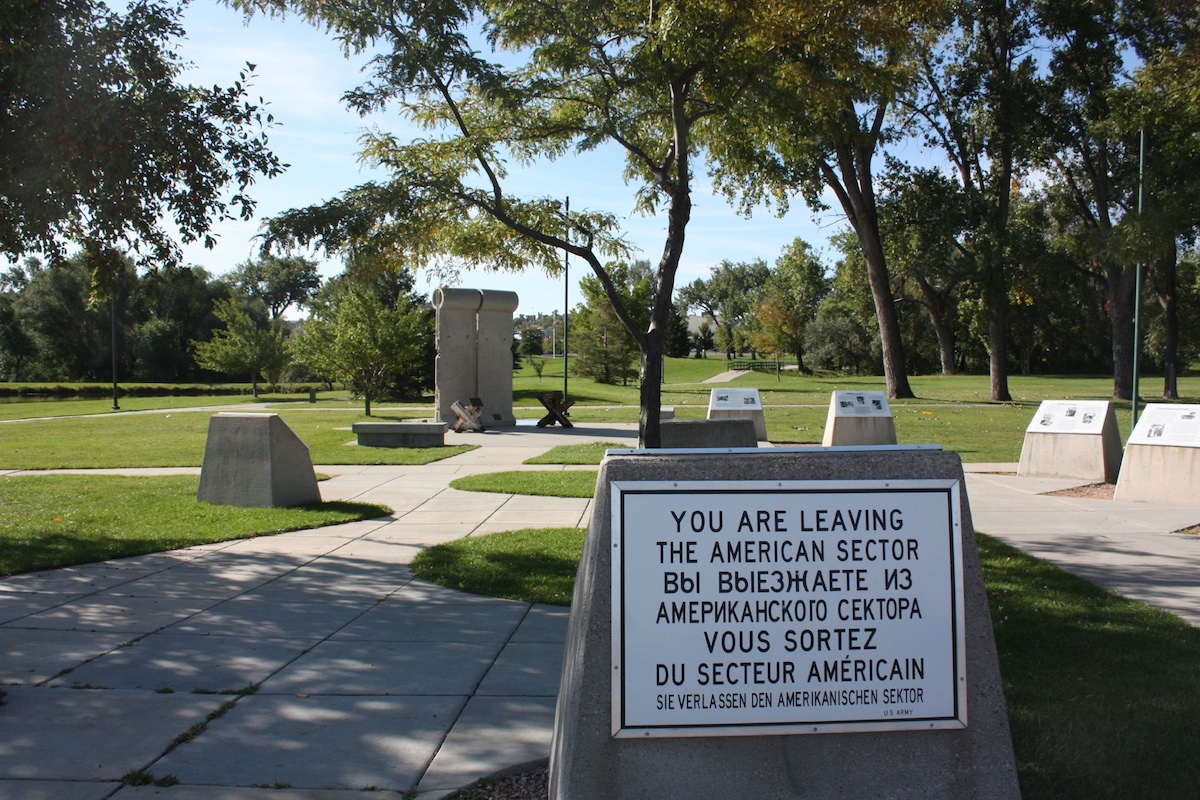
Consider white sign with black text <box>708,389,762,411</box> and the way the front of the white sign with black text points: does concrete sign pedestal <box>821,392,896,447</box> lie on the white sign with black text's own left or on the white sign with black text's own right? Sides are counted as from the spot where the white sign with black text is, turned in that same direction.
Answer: on the white sign with black text's own left

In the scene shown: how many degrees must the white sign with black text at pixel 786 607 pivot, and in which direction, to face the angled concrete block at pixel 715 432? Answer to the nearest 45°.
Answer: approximately 180°

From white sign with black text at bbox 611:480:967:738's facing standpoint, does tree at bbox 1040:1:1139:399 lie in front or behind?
behind

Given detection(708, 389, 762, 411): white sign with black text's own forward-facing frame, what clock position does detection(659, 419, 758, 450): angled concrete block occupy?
The angled concrete block is roughly at 12 o'clock from the white sign with black text.

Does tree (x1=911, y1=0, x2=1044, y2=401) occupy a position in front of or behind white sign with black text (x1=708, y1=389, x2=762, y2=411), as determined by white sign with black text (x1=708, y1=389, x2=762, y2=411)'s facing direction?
behind

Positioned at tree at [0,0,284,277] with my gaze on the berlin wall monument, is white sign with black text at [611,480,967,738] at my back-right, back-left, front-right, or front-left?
back-right

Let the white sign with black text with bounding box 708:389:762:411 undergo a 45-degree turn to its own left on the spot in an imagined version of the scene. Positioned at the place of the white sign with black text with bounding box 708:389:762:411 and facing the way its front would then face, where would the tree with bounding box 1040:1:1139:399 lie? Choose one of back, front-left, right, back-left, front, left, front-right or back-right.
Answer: left

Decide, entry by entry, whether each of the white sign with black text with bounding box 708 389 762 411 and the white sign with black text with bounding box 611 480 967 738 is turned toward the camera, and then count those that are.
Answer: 2

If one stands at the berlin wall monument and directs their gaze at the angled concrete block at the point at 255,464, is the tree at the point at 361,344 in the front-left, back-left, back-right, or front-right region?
back-right

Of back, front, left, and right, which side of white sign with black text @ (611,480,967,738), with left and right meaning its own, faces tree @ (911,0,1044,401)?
back

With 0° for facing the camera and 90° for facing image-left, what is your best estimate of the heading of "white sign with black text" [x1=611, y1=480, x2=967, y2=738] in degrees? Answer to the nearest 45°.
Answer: approximately 0°

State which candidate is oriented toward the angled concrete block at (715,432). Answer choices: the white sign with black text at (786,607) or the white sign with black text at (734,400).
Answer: the white sign with black text at (734,400)

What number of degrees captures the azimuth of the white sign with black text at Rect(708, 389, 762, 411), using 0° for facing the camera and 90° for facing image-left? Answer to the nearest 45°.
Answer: approximately 0°

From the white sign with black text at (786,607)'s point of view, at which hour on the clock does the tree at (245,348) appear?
The tree is roughly at 5 o'clock from the white sign with black text.

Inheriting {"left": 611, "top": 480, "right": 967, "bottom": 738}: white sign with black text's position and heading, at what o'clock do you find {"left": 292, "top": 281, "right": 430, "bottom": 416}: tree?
The tree is roughly at 5 o'clock from the white sign with black text.
